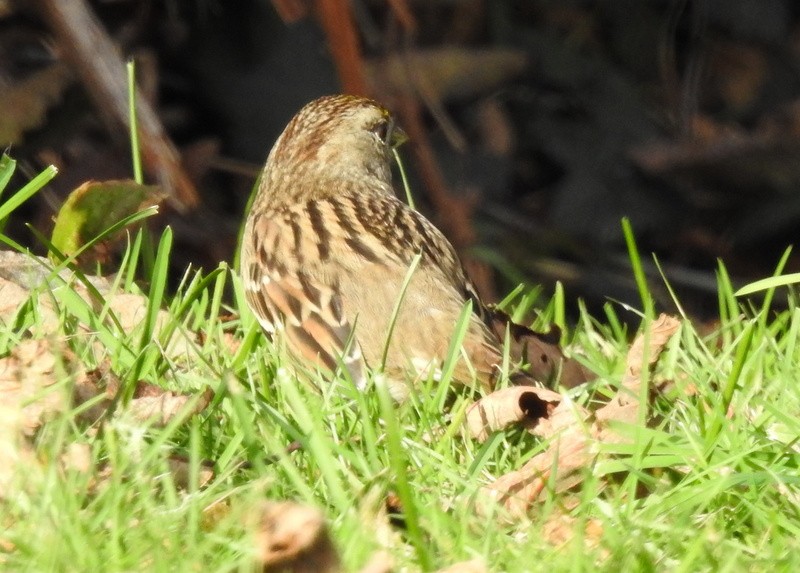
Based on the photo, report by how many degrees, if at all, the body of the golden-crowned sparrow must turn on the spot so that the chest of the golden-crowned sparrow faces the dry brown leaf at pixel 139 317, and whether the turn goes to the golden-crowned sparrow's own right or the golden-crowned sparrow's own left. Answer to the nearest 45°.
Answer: approximately 90° to the golden-crowned sparrow's own left

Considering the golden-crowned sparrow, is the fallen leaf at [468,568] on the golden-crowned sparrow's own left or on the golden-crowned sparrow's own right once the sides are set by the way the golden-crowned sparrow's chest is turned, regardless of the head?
on the golden-crowned sparrow's own left

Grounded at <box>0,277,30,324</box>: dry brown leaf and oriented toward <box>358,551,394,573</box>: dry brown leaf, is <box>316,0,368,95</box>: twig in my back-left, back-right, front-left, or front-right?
back-left

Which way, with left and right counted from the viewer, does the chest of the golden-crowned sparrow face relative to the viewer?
facing away from the viewer and to the left of the viewer

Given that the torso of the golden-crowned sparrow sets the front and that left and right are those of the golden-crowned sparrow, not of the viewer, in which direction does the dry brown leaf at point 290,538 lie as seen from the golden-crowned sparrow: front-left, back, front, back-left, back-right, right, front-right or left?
back-left

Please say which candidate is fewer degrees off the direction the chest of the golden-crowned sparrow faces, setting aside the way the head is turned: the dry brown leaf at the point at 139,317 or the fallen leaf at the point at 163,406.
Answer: the dry brown leaf

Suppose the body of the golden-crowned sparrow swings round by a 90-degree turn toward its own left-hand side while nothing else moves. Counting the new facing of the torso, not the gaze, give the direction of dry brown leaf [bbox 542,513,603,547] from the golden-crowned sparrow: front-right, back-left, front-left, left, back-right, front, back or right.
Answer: front-left

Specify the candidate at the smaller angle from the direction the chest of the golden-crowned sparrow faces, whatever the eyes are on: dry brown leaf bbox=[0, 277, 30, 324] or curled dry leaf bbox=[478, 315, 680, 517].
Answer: the dry brown leaf

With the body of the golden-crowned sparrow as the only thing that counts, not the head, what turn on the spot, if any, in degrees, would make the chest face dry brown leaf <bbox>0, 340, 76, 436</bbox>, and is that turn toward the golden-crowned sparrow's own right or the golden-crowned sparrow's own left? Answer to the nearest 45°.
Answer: approximately 90° to the golden-crowned sparrow's own left

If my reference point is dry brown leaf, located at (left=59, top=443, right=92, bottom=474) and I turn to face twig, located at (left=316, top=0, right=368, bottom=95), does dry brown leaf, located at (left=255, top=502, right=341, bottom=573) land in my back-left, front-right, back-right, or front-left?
back-right
